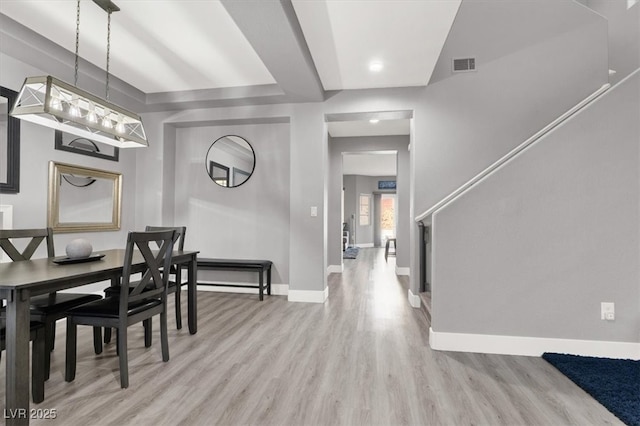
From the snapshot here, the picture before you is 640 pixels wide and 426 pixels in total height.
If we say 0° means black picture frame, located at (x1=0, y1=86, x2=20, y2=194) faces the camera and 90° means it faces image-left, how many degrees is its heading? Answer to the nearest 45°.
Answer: approximately 315°

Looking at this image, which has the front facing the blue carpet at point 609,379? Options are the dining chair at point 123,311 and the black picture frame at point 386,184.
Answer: the black picture frame

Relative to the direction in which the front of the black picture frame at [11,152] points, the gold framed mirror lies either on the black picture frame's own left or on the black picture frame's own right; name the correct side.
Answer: on the black picture frame's own left

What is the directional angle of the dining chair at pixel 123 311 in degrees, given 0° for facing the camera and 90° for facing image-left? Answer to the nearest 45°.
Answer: approximately 135°

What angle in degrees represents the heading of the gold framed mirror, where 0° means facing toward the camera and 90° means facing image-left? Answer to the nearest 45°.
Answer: approximately 315°

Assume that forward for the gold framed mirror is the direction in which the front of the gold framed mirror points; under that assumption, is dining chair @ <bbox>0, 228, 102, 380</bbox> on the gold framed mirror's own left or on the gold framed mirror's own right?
on the gold framed mirror's own right

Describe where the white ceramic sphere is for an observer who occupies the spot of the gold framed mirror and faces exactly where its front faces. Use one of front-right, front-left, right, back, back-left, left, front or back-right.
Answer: front-right

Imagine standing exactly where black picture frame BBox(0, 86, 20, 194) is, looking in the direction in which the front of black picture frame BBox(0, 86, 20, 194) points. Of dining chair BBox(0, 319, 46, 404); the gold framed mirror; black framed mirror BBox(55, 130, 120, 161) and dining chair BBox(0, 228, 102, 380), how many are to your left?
2

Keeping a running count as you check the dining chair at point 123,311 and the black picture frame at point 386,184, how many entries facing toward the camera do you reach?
1
